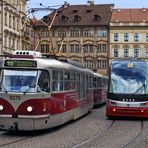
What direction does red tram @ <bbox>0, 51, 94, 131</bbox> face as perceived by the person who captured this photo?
facing the viewer and to the left of the viewer

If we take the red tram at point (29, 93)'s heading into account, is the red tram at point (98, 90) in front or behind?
behind
